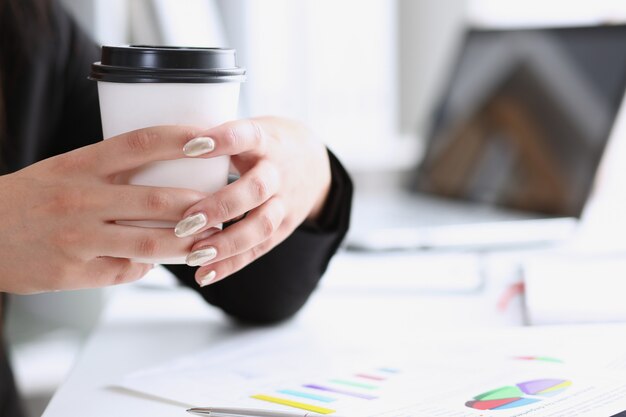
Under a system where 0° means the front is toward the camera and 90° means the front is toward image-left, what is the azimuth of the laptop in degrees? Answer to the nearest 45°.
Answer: approximately 45°

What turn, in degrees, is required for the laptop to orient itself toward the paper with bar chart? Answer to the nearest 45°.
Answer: approximately 45° to its left

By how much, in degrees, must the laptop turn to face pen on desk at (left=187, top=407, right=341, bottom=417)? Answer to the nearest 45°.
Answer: approximately 45° to its left
